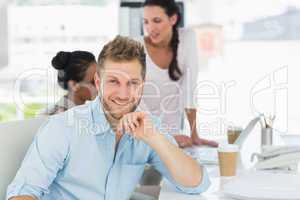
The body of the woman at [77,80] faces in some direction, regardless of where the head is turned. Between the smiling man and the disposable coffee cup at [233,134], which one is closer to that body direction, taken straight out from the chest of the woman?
the disposable coffee cup

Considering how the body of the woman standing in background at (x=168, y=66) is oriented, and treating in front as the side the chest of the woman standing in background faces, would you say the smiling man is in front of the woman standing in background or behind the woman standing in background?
in front

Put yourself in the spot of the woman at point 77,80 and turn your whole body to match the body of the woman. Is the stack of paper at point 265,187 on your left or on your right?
on your right

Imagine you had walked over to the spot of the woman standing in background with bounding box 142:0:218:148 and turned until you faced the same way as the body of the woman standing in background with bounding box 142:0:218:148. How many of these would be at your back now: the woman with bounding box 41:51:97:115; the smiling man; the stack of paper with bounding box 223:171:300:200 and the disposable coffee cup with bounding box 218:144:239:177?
0

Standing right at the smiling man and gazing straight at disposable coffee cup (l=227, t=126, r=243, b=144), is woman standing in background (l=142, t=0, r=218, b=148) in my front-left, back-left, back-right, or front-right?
front-left

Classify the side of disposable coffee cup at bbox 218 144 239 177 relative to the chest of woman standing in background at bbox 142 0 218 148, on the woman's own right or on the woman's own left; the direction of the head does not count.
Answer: on the woman's own left

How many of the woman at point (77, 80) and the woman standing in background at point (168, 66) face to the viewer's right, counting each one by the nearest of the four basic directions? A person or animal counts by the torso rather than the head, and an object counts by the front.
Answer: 1

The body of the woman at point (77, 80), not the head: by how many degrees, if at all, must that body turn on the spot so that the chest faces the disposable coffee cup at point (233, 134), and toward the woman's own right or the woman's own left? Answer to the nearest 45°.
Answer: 0° — they already face it

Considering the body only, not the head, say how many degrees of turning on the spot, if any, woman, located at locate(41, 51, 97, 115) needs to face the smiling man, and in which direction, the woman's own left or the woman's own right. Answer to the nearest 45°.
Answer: approximately 90° to the woman's own right

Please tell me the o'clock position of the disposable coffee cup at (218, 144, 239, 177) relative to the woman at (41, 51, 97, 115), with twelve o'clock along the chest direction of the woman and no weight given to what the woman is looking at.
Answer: The disposable coffee cup is roughly at 2 o'clock from the woman.

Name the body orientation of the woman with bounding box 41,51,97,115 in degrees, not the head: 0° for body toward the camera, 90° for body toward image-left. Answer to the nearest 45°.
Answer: approximately 270°

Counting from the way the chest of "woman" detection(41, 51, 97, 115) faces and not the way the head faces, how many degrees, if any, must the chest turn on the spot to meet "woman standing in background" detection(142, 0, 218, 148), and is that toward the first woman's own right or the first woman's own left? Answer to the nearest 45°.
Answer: approximately 45° to the first woman's own left

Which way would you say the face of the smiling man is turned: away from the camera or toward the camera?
toward the camera

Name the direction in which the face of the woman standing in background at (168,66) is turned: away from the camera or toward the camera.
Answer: toward the camera
